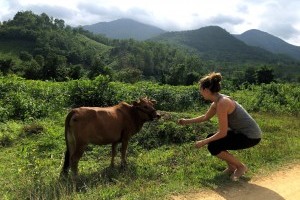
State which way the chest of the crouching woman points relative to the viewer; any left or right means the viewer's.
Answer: facing to the left of the viewer

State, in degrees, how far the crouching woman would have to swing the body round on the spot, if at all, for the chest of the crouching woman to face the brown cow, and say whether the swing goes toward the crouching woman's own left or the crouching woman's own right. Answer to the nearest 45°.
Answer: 0° — they already face it
